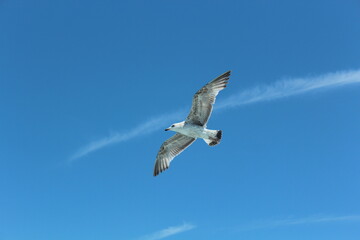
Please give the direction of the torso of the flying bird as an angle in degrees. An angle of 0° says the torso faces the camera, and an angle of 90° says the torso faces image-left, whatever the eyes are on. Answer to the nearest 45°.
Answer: approximately 90°
